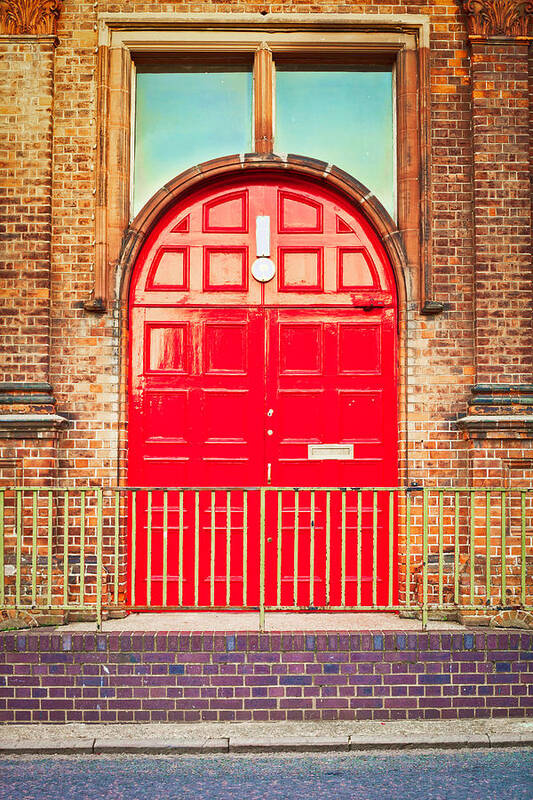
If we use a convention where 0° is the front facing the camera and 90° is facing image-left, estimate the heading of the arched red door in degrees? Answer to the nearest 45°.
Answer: approximately 0°
